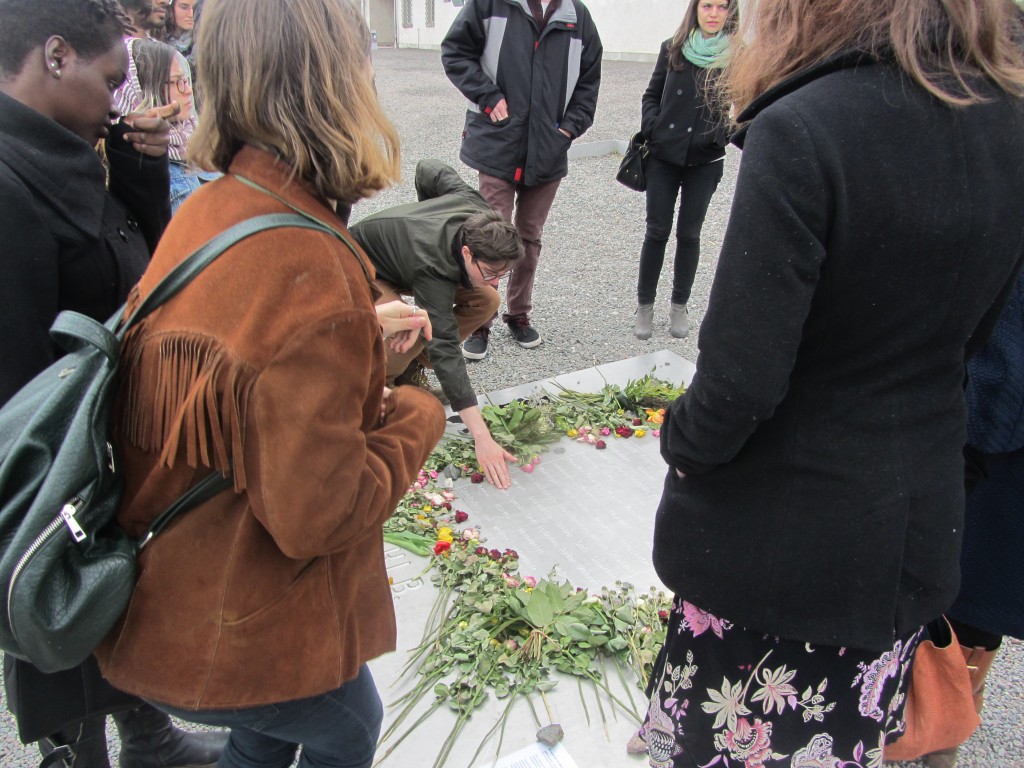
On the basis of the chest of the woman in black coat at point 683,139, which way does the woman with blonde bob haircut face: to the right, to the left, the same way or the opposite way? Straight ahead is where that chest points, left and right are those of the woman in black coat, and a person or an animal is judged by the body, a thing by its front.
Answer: the opposite way

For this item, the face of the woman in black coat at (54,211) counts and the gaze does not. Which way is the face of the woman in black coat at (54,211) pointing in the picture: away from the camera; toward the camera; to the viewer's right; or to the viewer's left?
to the viewer's right

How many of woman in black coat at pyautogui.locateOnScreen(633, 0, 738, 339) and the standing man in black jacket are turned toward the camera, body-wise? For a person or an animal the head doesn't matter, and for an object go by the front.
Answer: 2

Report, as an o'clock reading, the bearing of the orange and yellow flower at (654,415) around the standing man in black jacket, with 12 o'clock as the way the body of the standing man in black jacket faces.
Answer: The orange and yellow flower is roughly at 11 o'clock from the standing man in black jacket.

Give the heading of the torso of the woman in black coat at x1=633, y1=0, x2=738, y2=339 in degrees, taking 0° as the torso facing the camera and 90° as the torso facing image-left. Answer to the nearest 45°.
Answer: approximately 0°

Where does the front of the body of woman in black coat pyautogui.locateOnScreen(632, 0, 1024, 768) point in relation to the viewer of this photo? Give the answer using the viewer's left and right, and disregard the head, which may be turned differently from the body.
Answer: facing away from the viewer and to the left of the viewer

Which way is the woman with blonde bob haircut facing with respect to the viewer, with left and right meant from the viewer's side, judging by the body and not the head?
facing away from the viewer and to the right of the viewer

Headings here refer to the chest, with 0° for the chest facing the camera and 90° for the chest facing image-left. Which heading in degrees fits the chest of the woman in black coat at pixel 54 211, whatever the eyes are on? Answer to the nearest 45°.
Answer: approximately 270°

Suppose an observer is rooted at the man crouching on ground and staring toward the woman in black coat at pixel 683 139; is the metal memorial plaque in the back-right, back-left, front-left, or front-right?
back-right

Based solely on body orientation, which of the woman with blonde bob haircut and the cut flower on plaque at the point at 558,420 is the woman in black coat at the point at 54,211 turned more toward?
the cut flower on plaque

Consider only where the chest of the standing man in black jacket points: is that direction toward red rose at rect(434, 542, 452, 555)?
yes

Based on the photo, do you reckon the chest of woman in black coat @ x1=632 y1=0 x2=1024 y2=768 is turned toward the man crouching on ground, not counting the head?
yes

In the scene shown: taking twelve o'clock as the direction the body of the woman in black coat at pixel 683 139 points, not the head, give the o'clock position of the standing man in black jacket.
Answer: The standing man in black jacket is roughly at 3 o'clock from the woman in black coat.
